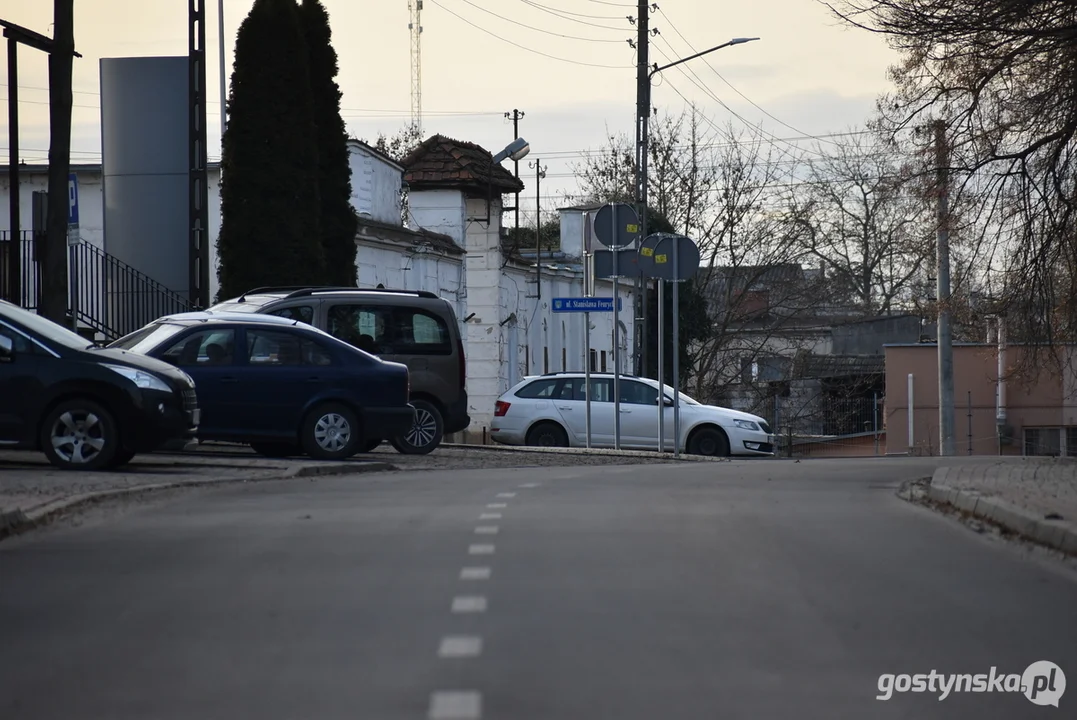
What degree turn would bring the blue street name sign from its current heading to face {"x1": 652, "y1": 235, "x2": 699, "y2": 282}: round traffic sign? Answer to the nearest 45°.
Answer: approximately 90° to its left

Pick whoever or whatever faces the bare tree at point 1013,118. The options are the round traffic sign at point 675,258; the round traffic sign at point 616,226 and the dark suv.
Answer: the dark suv

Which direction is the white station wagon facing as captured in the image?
to the viewer's right

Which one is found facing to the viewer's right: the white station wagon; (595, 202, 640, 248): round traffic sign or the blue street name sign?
the white station wagon

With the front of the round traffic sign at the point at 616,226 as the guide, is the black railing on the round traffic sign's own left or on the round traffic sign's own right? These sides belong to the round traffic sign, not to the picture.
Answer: on the round traffic sign's own left

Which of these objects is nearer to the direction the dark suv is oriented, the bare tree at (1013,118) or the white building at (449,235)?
the bare tree

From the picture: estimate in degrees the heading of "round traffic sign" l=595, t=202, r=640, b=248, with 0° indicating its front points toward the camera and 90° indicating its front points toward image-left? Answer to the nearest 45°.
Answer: approximately 180°

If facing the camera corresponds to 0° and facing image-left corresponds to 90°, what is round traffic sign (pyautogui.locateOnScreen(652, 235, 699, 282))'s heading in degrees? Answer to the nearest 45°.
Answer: approximately 180°

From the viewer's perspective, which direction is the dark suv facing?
to the viewer's right

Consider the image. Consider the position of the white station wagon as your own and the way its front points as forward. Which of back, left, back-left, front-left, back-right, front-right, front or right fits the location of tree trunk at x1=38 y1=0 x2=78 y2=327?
back-right

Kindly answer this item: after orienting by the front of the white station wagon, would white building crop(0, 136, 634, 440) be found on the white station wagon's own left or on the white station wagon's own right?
on the white station wagon's own left

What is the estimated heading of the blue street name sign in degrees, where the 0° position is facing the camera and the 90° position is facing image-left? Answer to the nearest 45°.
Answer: approximately 0°

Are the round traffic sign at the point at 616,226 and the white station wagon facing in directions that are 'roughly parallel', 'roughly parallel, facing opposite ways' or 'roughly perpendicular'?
roughly perpendicular

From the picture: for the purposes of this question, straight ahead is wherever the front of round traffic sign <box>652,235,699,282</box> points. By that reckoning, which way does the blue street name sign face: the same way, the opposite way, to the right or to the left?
the opposite way
